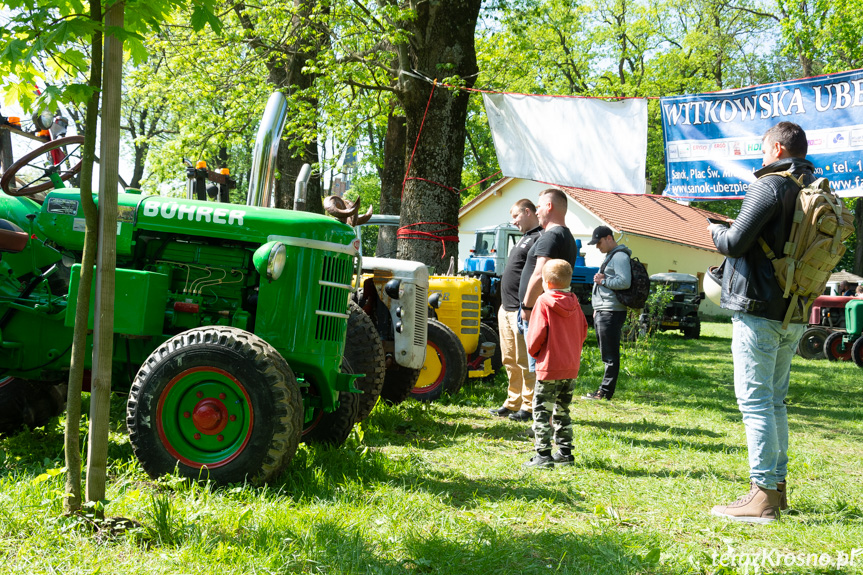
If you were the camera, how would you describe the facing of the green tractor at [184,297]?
facing the viewer and to the right of the viewer

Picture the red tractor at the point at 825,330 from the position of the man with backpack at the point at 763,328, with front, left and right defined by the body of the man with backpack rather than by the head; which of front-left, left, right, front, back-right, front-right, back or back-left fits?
right

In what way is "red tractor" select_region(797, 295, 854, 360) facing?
to the viewer's left

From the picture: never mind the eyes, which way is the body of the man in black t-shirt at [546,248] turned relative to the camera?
to the viewer's left

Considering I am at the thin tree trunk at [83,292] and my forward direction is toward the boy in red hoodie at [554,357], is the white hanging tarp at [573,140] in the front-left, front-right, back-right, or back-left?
front-left

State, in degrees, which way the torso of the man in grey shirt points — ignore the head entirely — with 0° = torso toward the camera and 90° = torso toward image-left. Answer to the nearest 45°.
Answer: approximately 90°

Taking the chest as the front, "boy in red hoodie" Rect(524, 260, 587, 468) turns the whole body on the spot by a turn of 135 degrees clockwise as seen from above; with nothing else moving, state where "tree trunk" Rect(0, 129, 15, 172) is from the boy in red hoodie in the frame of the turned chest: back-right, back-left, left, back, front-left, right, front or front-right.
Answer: back

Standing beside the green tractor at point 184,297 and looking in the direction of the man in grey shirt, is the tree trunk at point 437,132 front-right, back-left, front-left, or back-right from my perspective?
front-left

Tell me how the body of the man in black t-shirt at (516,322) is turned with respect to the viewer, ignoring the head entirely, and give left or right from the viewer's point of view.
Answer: facing to the left of the viewer

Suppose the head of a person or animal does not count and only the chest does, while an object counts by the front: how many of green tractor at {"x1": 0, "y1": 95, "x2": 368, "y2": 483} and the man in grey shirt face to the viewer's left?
1

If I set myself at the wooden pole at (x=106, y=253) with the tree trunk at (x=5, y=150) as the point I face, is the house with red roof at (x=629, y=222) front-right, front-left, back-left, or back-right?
front-right
